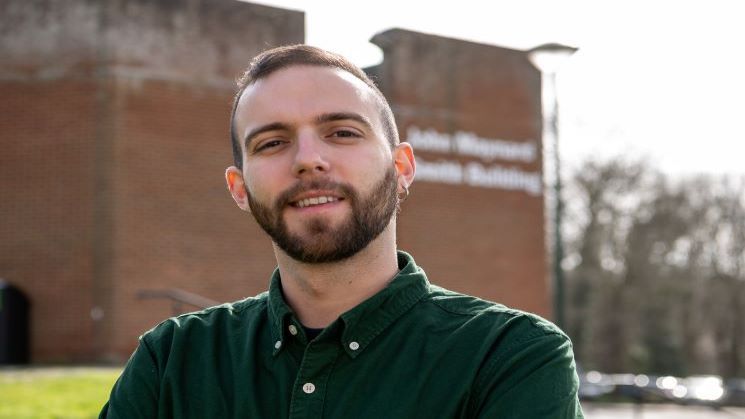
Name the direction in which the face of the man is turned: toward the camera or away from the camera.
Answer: toward the camera

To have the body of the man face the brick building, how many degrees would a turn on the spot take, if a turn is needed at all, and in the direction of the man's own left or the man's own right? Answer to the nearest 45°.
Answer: approximately 180°

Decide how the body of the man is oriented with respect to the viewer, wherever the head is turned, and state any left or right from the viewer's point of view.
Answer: facing the viewer
